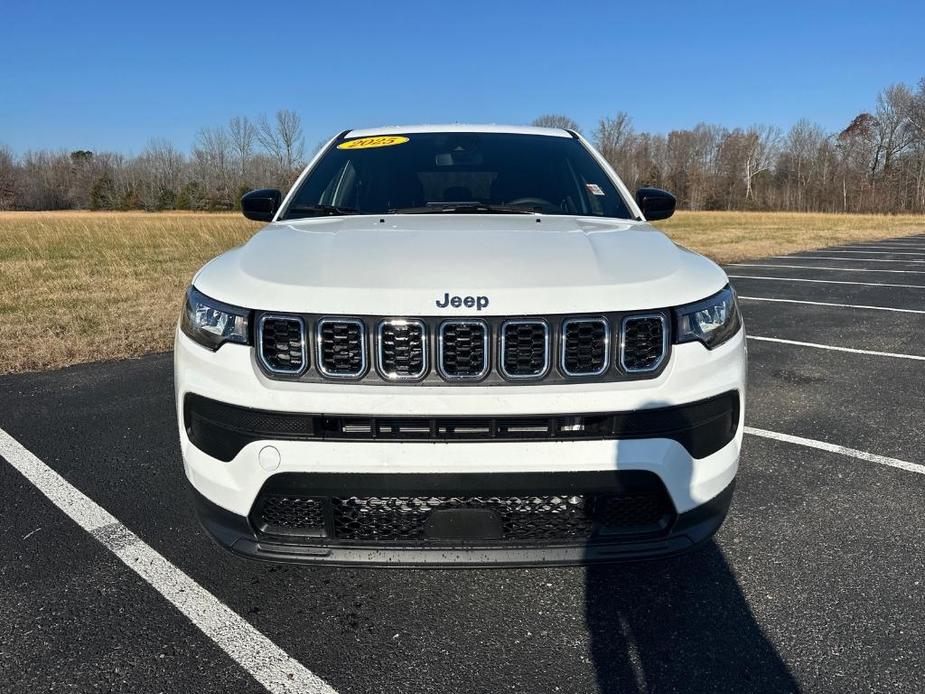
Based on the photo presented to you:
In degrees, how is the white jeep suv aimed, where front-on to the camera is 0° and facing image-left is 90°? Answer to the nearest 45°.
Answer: approximately 0°

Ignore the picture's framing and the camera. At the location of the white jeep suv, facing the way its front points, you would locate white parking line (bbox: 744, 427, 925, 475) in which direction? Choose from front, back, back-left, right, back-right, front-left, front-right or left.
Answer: back-left
